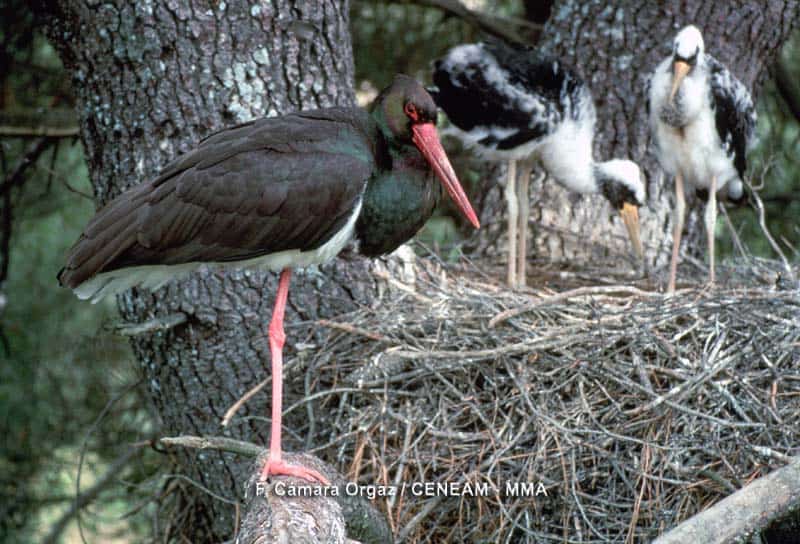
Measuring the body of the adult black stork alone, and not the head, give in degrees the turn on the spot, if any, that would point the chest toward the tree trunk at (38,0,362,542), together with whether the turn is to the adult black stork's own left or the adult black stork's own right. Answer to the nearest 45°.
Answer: approximately 90° to the adult black stork's own left

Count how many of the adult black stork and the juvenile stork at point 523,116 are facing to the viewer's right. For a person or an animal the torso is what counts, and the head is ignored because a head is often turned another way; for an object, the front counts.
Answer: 2

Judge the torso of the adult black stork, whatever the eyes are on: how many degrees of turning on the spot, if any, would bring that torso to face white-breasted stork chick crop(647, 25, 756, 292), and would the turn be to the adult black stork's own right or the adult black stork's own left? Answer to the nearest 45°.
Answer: approximately 45° to the adult black stork's own left

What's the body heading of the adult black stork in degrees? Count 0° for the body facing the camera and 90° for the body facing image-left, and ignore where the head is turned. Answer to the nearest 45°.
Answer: approximately 270°

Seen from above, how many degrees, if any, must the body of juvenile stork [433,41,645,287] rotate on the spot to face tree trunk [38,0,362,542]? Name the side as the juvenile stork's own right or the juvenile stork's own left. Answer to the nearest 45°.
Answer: approximately 135° to the juvenile stork's own right

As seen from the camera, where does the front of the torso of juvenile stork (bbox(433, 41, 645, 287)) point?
to the viewer's right

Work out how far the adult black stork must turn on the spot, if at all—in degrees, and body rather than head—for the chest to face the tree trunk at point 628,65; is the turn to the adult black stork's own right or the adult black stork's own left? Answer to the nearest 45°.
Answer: approximately 45° to the adult black stork's own left

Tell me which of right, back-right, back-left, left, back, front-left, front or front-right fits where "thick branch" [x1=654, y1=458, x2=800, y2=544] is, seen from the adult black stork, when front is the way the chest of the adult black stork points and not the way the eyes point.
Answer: front-right

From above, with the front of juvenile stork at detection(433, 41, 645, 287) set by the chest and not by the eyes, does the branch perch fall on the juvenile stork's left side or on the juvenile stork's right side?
on the juvenile stork's right side
